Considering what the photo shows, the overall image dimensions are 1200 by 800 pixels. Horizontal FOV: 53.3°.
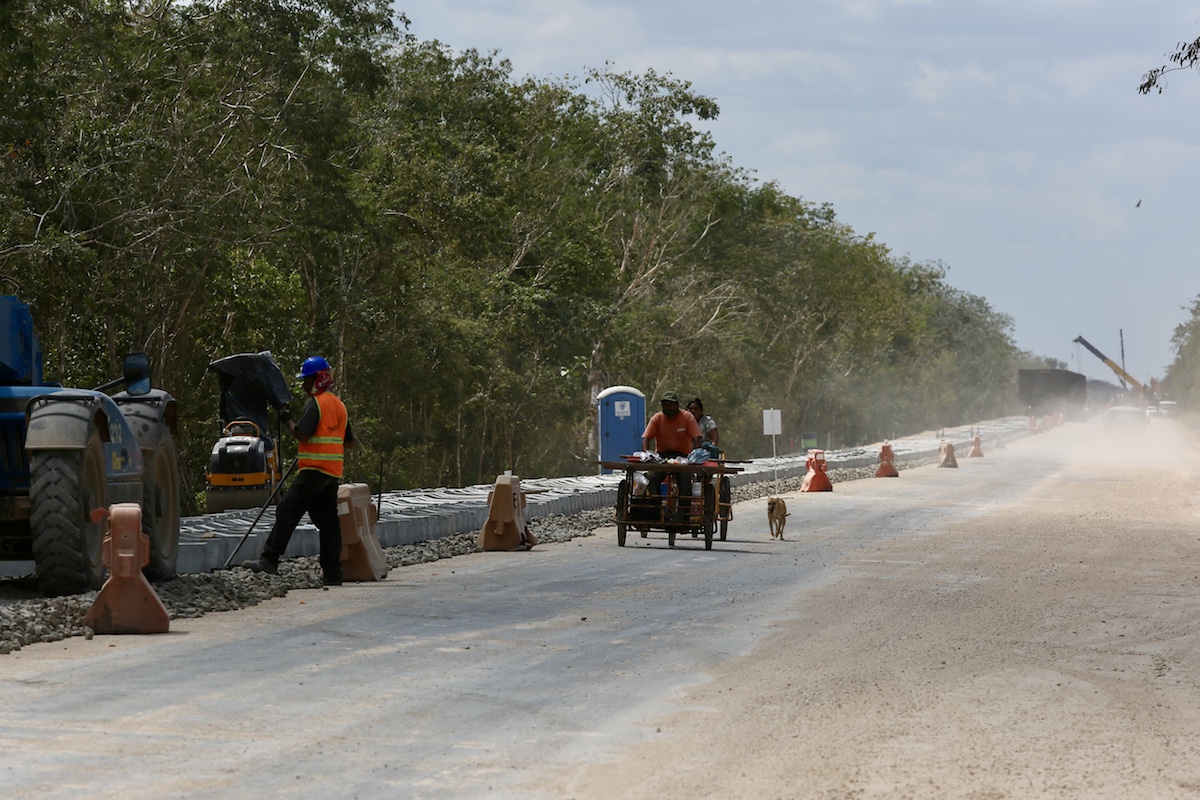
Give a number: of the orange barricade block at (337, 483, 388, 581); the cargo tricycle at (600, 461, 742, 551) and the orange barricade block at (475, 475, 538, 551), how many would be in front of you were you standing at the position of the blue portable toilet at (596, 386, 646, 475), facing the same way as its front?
3

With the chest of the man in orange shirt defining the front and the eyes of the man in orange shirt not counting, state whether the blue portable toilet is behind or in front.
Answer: behind

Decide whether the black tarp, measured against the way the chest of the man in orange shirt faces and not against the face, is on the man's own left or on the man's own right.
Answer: on the man's own right

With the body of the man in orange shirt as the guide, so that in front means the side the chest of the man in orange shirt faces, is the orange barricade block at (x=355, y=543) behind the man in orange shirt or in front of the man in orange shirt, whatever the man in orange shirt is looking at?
in front

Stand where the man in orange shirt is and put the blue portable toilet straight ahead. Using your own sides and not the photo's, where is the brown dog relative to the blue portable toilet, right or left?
right

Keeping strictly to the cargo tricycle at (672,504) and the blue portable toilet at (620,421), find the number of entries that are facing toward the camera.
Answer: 2

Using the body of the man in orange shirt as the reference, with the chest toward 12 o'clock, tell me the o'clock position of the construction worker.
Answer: The construction worker is roughly at 1 o'clock from the man in orange shirt.

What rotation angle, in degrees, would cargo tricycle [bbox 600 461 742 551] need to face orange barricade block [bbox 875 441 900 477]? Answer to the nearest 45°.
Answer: approximately 180°

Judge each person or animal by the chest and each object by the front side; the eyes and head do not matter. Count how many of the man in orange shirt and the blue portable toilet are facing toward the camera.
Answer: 2

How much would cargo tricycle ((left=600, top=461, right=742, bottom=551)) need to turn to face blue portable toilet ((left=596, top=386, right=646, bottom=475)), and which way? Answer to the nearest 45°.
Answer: approximately 180°

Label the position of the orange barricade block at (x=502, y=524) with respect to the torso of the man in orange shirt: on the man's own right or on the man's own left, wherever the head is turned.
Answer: on the man's own right

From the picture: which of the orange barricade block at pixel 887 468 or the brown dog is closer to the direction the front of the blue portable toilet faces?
the brown dog
